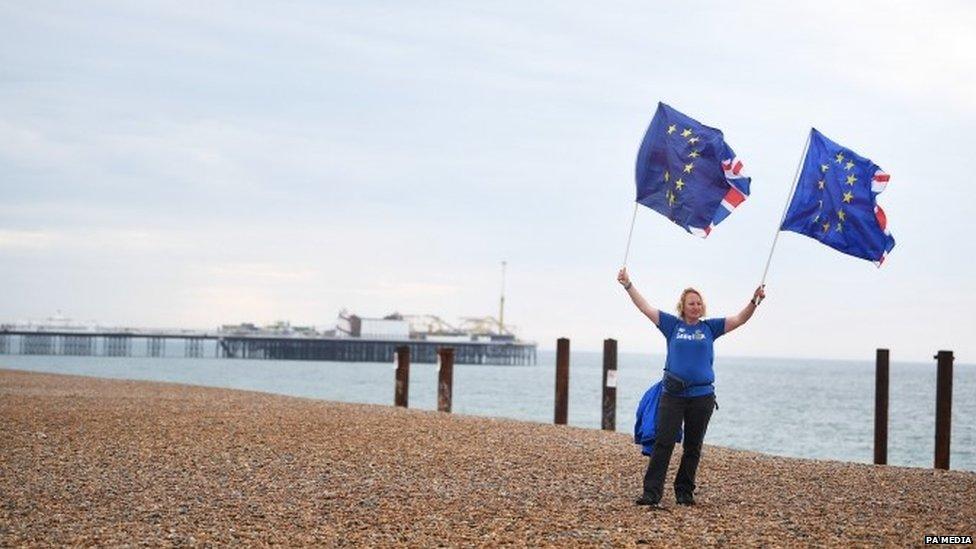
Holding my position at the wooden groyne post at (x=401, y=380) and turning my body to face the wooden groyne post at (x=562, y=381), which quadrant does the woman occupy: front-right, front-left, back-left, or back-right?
front-right

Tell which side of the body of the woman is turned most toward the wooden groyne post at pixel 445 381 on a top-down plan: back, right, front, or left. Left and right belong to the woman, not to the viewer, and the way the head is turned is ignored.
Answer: back

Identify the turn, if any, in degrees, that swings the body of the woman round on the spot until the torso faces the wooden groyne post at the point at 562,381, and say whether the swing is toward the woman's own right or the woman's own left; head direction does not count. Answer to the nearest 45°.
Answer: approximately 180°

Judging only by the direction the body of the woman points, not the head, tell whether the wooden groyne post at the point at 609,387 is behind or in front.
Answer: behind

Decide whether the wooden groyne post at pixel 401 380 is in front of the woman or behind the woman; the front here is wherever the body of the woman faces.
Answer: behind

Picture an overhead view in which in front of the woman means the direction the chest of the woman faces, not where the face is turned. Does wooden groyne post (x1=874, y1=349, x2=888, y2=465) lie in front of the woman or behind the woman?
behind

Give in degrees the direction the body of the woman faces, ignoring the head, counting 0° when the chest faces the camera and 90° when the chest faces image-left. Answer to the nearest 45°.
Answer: approximately 0°
